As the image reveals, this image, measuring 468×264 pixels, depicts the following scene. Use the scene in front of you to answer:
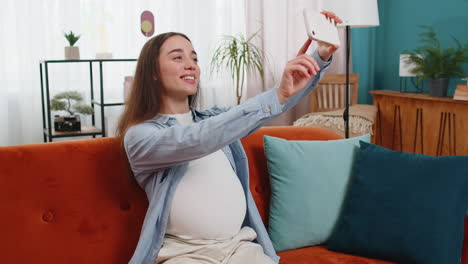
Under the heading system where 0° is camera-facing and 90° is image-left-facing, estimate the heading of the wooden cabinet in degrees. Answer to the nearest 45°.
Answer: approximately 45°

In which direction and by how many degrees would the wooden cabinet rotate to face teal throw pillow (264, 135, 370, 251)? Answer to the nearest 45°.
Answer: approximately 45° to its left

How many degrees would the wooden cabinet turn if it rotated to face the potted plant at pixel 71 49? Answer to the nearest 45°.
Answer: approximately 45° to its right

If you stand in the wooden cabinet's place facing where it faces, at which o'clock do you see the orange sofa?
The orange sofa is roughly at 11 o'clock from the wooden cabinet.

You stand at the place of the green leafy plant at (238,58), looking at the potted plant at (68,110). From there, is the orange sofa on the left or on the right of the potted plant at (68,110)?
left

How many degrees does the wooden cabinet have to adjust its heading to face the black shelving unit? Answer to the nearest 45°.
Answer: approximately 45° to its right
